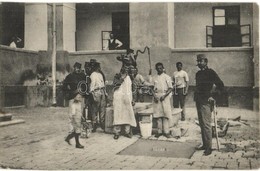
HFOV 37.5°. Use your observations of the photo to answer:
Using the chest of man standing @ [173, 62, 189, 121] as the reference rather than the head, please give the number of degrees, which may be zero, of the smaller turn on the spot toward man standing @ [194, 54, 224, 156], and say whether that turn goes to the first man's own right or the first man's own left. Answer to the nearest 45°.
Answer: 0° — they already face them

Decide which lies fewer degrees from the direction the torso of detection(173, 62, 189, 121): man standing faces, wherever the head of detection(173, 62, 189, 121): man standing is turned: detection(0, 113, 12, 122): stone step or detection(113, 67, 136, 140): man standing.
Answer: the man standing

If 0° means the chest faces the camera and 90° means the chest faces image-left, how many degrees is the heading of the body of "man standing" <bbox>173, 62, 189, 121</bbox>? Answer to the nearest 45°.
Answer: approximately 0°

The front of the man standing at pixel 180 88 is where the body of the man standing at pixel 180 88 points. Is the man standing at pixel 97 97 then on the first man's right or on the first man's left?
on the first man's right

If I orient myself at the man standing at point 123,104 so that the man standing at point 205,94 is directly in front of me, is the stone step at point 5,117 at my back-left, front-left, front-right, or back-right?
back-right

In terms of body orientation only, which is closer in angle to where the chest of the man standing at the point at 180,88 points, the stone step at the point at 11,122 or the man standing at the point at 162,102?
the man standing

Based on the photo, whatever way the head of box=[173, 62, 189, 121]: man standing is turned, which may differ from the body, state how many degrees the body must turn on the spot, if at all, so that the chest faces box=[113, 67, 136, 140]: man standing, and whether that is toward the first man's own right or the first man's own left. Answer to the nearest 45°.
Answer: approximately 45° to the first man's own right

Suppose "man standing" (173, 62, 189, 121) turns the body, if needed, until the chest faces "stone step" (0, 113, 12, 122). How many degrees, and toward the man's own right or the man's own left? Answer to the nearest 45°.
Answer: approximately 90° to the man's own right

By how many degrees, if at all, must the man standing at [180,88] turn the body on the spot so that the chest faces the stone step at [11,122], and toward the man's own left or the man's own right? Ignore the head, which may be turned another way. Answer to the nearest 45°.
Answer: approximately 90° to the man's own right
